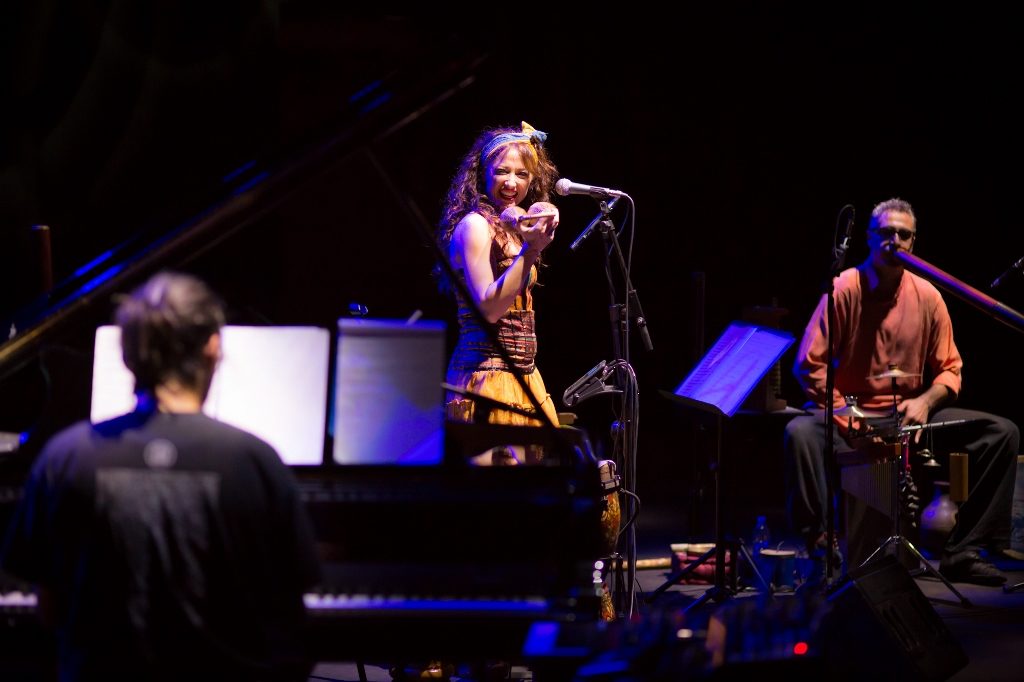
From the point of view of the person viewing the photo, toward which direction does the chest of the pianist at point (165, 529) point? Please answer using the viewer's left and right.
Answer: facing away from the viewer

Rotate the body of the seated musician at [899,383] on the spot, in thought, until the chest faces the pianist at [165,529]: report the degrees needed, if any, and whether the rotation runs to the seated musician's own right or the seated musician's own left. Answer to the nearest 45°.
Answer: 0° — they already face them

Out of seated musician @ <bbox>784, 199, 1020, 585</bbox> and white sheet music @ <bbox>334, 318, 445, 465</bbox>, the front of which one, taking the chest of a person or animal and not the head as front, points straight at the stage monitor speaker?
the seated musician

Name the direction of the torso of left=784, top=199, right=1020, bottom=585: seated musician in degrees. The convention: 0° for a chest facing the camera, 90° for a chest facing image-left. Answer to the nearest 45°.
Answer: approximately 0°

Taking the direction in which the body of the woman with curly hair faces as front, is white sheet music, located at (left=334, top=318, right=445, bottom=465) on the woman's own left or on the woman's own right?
on the woman's own right

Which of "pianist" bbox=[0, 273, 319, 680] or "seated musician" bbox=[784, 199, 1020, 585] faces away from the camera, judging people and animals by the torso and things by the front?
the pianist

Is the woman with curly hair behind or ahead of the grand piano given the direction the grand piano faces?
behind

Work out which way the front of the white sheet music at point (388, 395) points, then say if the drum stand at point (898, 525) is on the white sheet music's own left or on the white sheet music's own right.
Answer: on the white sheet music's own left

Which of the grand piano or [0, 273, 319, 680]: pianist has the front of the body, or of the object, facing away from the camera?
the pianist

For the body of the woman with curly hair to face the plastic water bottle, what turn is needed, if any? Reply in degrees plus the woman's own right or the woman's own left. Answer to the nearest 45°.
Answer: approximately 90° to the woman's own left
